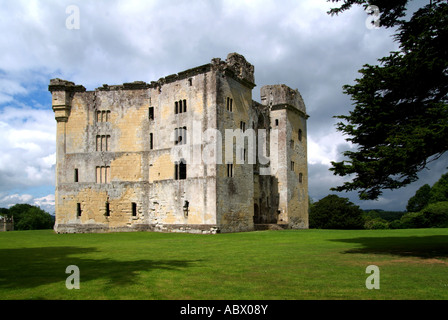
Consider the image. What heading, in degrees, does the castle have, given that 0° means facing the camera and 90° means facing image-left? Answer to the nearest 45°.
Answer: approximately 315°

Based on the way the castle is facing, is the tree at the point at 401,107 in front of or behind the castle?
in front
